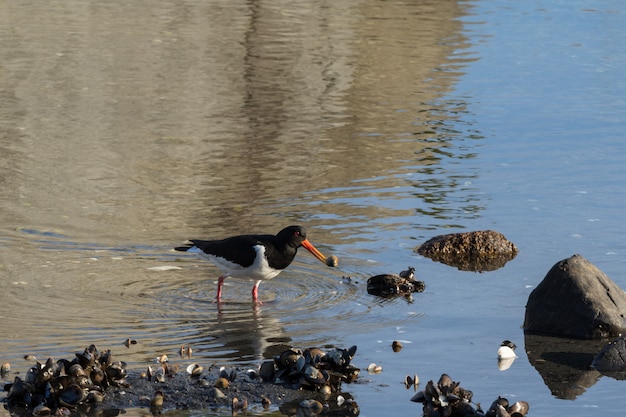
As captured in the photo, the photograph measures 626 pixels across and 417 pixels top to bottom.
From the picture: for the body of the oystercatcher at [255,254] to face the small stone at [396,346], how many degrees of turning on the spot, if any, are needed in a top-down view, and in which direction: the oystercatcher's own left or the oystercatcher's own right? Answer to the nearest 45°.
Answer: approximately 45° to the oystercatcher's own right

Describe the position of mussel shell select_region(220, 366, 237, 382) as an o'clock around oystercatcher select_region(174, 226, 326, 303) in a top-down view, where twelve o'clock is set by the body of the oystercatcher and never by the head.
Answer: The mussel shell is roughly at 3 o'clock from the oystercatcher.

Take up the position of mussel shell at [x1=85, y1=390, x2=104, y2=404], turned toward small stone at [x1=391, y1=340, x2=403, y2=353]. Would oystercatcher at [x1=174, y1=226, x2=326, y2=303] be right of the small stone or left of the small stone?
left

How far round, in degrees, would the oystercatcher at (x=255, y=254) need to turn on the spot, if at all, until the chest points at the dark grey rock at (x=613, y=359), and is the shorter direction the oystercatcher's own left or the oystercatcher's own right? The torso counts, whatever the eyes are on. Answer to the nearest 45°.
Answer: approximately 45° to the oystercatcher's own right

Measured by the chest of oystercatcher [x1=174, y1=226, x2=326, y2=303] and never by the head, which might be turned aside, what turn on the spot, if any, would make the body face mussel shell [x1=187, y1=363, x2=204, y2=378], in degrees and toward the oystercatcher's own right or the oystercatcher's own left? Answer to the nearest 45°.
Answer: approximately 90° to the oystercatcher's own right

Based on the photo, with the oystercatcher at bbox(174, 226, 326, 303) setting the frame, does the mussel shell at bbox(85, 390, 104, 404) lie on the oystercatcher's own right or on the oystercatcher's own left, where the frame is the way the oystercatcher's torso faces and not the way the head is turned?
on the oystercatcher's own right

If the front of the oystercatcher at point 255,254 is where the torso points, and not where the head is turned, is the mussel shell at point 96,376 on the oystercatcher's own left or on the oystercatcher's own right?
on the oystercatcher's own right

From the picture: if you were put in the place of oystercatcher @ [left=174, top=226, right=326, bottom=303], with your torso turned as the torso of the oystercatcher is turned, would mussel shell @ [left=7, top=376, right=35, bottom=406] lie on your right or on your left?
on your right

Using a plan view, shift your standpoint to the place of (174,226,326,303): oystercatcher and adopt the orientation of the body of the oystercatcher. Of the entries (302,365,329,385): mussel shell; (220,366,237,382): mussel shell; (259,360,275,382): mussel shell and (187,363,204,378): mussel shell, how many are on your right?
4

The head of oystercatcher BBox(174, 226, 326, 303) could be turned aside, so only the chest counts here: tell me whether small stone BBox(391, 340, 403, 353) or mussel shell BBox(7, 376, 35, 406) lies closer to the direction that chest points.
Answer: the small stone

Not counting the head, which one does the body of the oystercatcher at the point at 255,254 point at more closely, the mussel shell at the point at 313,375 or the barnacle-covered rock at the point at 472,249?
the barnacle-covered rock

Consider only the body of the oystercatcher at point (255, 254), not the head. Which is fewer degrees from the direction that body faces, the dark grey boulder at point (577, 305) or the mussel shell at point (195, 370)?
the dark grey boulder

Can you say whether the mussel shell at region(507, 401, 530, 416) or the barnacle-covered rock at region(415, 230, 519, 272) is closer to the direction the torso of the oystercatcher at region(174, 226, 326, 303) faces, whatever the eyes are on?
the barnacle-covered rock

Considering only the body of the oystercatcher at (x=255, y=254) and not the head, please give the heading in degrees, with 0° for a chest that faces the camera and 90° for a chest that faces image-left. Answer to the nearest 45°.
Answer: approximately 270°
